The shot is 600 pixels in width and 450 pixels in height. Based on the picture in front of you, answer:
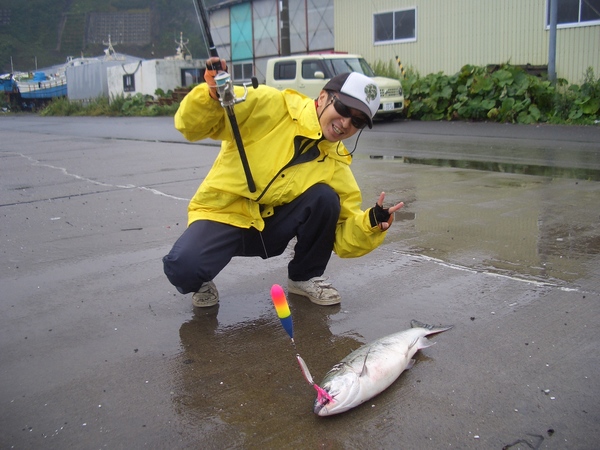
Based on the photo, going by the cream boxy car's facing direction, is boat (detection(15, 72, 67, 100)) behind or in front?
behind

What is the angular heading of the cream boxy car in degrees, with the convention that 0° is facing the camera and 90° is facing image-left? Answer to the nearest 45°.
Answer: approximately 315°

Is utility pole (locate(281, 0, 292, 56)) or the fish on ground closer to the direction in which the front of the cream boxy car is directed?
the fish on ground

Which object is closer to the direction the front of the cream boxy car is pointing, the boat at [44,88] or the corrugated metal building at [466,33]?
the corrugated metal building

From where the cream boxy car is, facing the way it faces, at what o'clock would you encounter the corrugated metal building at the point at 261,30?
The corrugated metal building is roughly at 7 o'clock from the cream boxy car.

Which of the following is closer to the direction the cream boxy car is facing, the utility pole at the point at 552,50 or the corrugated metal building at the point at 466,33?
the utility pole

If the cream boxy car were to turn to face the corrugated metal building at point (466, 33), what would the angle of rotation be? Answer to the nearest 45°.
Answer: approximately 90° to its left

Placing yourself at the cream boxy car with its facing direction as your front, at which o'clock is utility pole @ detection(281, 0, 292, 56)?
The utility pole is roughly at 7 o'clock from the cream boxy car.
